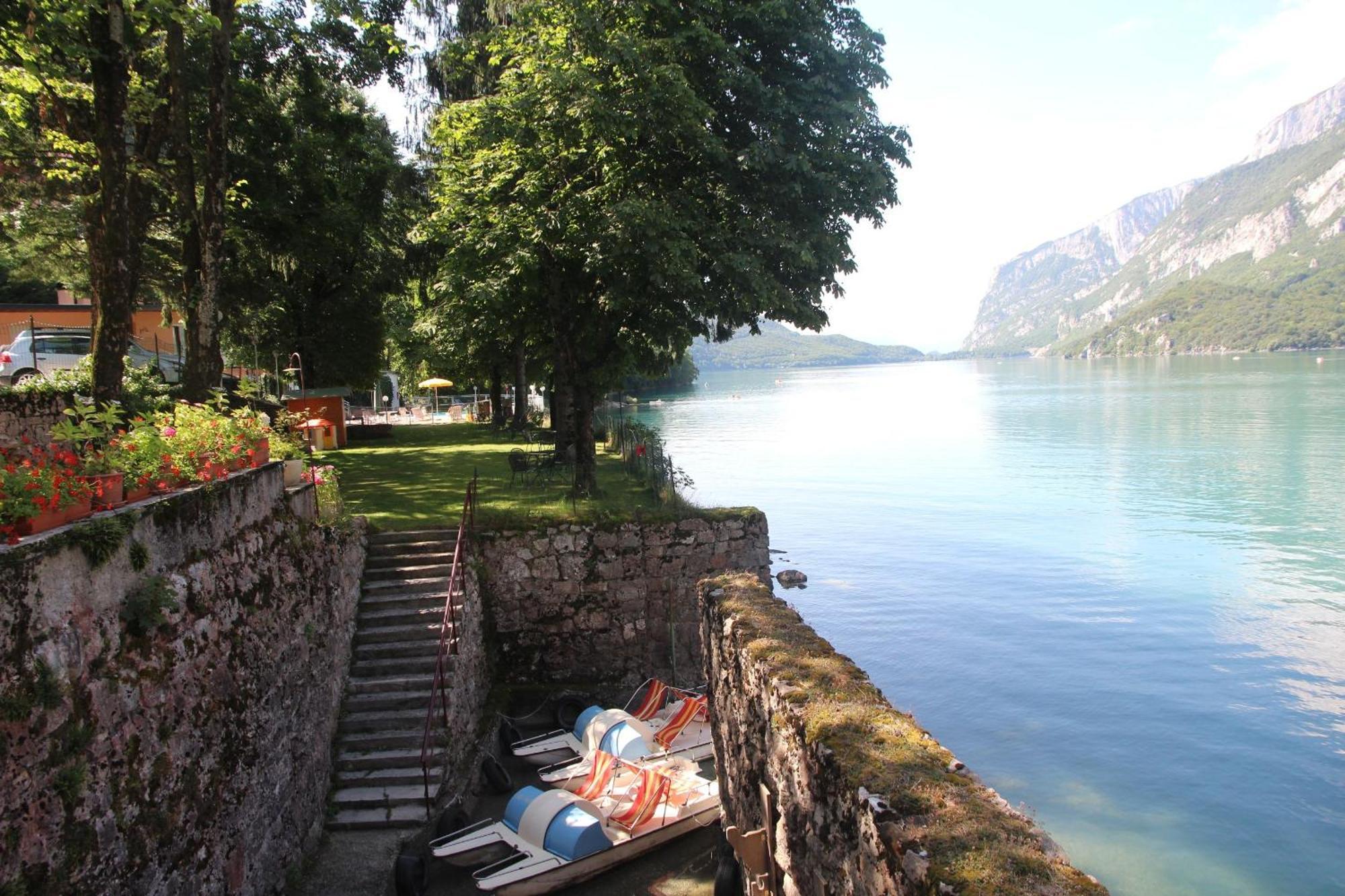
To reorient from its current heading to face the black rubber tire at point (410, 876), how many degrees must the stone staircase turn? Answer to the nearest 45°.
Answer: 0° — it already faces it

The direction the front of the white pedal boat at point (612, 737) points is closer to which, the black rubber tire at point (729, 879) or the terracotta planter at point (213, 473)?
the terracotta planter

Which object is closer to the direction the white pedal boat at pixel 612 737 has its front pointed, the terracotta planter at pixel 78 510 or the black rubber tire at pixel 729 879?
the terracotta planter

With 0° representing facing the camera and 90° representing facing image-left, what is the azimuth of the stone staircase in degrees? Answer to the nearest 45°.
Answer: approximately 0°

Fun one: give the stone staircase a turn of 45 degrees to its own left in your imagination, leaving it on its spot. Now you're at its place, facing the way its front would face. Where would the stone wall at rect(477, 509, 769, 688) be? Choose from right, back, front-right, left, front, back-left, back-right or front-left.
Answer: left

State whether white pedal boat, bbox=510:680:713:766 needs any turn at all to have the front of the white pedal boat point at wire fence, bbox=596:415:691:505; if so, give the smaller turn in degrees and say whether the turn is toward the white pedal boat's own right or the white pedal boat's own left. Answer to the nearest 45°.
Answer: approximately 135° to the white pedal boat's own right

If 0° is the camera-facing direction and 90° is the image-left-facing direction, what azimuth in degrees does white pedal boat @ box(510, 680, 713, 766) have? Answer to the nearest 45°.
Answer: approximately 45°
